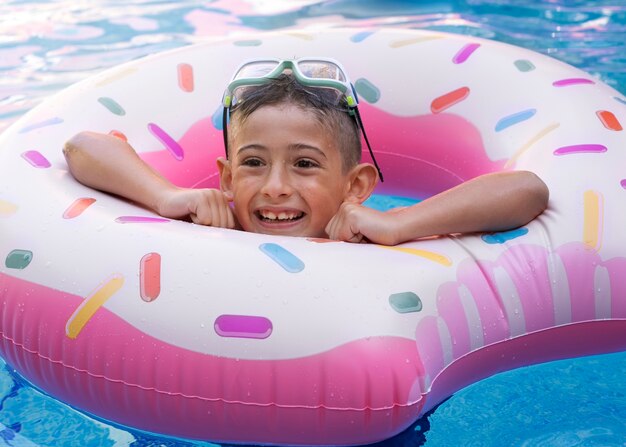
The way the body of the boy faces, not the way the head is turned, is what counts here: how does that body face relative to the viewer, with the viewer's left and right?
facing the viewer

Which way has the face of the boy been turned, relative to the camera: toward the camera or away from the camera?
toward the camera
